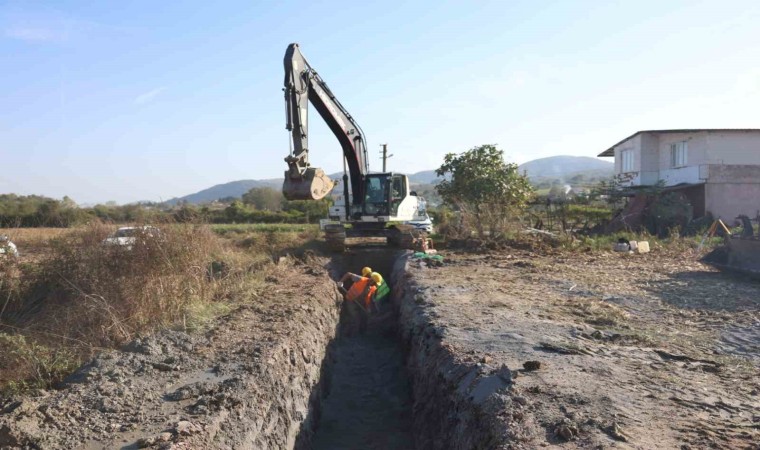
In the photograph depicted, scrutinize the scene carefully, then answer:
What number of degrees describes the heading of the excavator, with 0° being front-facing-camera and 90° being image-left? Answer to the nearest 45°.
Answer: approximately 45°

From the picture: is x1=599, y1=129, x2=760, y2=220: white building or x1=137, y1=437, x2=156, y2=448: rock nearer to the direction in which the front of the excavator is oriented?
the rock

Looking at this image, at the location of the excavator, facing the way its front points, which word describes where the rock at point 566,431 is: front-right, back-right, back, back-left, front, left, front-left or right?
front-left

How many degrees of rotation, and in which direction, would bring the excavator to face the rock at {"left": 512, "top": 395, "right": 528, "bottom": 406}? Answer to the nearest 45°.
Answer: approximately 45° to its left

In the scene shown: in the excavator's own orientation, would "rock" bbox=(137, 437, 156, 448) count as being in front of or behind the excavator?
in front

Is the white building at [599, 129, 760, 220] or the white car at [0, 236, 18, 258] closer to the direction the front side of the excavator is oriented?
the white car

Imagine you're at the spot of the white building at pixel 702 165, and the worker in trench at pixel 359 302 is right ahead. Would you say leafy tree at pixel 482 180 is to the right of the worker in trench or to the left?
right
